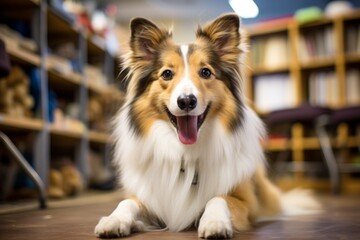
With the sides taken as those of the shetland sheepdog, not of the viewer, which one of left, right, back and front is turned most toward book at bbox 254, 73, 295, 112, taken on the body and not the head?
back

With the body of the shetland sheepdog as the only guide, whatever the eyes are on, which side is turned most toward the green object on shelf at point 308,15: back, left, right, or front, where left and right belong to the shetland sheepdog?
back

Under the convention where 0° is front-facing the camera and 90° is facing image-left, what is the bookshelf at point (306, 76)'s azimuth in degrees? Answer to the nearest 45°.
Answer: approximately 0°

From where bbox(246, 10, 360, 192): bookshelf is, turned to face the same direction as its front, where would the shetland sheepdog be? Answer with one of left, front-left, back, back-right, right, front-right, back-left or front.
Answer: front

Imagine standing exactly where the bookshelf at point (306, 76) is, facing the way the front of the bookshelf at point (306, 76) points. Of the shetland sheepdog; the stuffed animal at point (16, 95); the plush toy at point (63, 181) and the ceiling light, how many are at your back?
0

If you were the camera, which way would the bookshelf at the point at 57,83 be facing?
facing the viewer and to the right of the viewer

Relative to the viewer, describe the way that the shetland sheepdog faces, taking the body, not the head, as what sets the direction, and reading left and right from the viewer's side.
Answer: facing the viewer

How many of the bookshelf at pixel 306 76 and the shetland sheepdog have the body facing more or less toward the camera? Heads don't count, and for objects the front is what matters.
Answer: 2

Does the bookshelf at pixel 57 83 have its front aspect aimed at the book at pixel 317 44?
no

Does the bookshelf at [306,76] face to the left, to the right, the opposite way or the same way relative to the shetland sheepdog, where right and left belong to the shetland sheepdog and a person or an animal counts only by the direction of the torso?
the same way

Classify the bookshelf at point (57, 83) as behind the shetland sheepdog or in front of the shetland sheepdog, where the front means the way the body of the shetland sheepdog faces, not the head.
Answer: behind
